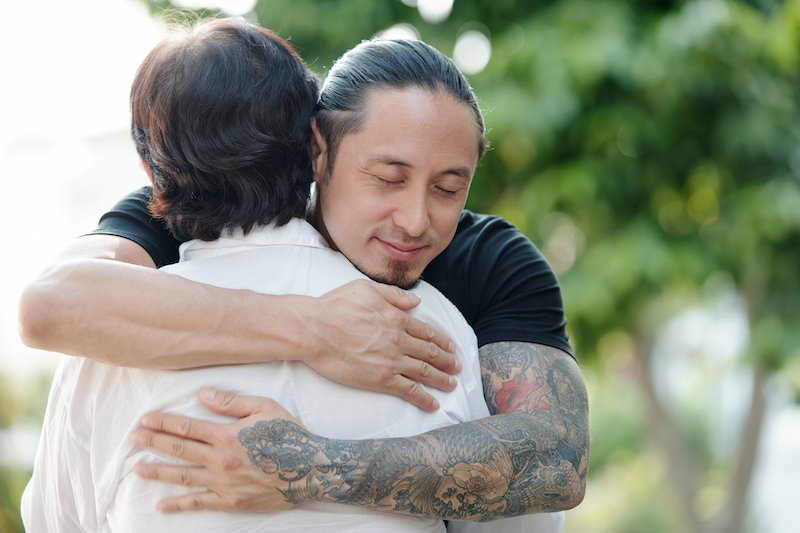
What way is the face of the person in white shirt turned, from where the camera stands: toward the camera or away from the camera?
away from the camera

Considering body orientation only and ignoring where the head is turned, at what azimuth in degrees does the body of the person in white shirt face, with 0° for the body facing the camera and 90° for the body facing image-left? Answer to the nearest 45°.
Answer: approximately 180°

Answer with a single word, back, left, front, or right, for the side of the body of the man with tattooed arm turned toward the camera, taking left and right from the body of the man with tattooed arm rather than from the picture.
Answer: front

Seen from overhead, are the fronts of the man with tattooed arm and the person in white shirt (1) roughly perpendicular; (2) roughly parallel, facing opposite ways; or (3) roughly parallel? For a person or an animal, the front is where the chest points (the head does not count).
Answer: roughly parallel, facing opposite ways
